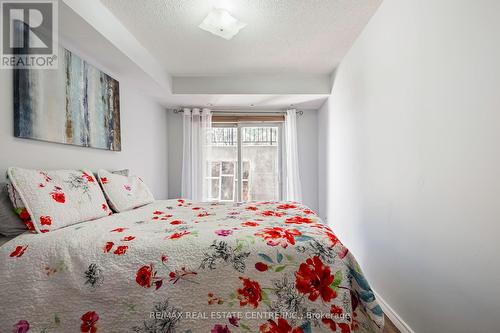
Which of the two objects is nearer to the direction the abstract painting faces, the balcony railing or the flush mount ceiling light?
the flush mount ceiling light

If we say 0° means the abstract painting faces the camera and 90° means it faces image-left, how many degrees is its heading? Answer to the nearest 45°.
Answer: approximately 315°

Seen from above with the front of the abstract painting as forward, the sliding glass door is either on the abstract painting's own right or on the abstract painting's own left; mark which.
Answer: on the abstract painting's own left

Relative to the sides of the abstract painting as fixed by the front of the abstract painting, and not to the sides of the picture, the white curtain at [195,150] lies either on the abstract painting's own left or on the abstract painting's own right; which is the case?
on the abstract painting's own left

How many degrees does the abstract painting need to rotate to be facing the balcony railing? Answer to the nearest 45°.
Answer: approximately 45° to its left

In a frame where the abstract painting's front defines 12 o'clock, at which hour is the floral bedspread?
The floral bedspread is roughly at 1 o'clock from the abstract painting.
